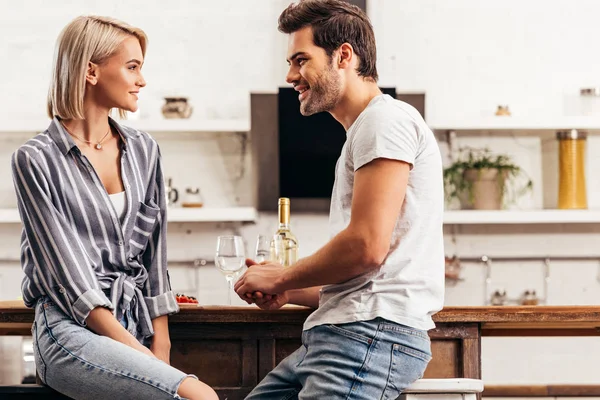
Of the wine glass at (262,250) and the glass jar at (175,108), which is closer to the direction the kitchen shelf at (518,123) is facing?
the wine glass

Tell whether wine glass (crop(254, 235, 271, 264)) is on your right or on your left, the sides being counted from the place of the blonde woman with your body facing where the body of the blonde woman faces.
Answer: on your left

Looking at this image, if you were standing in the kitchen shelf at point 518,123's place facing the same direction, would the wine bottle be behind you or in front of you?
in front

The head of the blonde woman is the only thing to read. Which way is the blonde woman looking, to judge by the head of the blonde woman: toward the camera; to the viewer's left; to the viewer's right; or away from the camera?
to the viewer's right

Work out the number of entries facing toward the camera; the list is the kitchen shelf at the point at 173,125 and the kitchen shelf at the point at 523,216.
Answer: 2

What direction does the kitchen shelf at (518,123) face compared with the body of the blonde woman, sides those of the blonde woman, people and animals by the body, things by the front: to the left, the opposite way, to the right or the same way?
to the right

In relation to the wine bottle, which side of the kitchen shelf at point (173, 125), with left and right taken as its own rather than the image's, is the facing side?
front

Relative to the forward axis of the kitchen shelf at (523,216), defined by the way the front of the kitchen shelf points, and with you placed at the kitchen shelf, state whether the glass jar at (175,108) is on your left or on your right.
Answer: on your right

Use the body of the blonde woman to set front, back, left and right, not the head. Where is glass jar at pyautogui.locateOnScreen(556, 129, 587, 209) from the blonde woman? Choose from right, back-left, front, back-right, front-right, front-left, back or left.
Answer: left

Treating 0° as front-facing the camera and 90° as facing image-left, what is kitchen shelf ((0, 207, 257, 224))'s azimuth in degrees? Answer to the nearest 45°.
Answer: approximately 0°

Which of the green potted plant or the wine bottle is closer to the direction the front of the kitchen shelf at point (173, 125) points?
the wine bottle

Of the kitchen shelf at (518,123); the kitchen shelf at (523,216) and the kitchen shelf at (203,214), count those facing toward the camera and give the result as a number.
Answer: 3
